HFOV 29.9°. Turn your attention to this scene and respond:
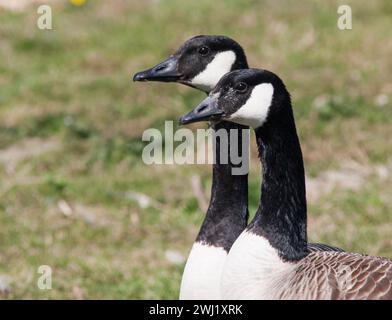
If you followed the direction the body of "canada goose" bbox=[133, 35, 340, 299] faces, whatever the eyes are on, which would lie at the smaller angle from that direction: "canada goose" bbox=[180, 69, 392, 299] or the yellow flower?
the yellow flower

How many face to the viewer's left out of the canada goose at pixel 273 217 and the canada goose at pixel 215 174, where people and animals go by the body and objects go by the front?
2

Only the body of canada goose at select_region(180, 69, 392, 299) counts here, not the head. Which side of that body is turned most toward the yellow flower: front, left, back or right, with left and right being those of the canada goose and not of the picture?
right

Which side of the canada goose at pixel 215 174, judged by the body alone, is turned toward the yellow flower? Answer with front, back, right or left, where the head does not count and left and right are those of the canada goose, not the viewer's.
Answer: right

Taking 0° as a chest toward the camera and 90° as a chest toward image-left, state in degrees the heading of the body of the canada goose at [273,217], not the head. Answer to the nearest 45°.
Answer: approximately 90°

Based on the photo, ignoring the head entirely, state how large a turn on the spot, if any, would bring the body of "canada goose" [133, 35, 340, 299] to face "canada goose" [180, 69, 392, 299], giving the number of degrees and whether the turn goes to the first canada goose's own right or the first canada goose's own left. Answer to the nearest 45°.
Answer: approximately 135° to the first canada goose's own left

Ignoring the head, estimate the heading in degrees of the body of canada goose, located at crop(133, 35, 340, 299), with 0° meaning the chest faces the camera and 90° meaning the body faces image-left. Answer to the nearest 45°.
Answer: approximately 90°
